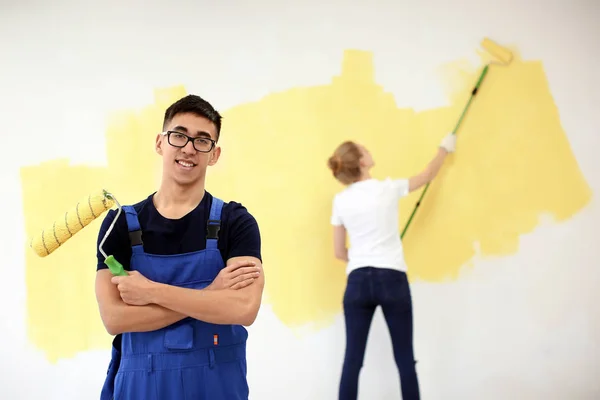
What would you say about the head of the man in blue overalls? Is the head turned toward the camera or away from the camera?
toward the camera

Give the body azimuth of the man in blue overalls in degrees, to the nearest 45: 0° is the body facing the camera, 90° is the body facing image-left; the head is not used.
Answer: approximately 0°
